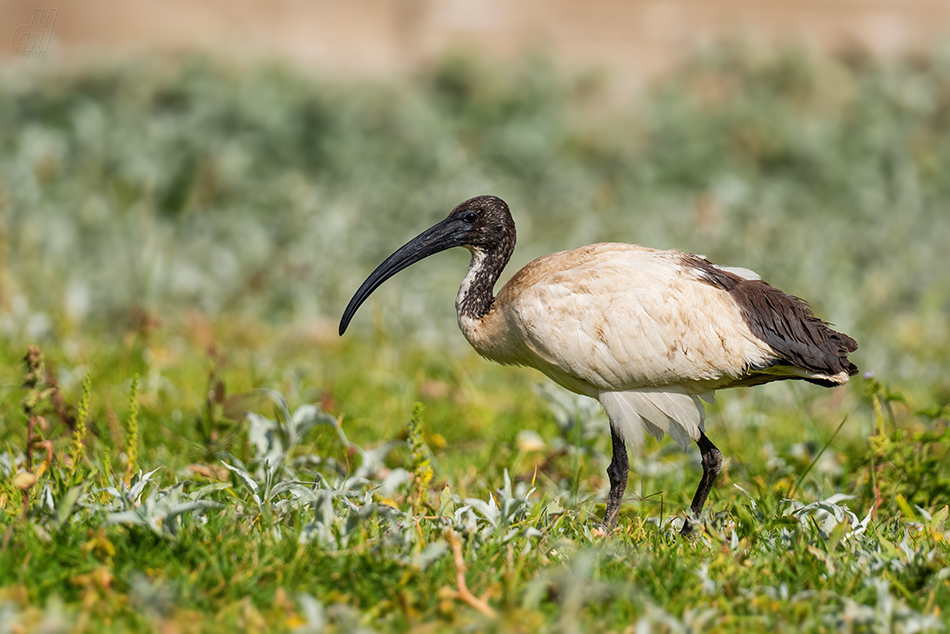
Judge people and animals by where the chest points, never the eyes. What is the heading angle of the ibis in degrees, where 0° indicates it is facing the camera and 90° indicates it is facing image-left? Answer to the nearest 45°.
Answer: approximately 90°
